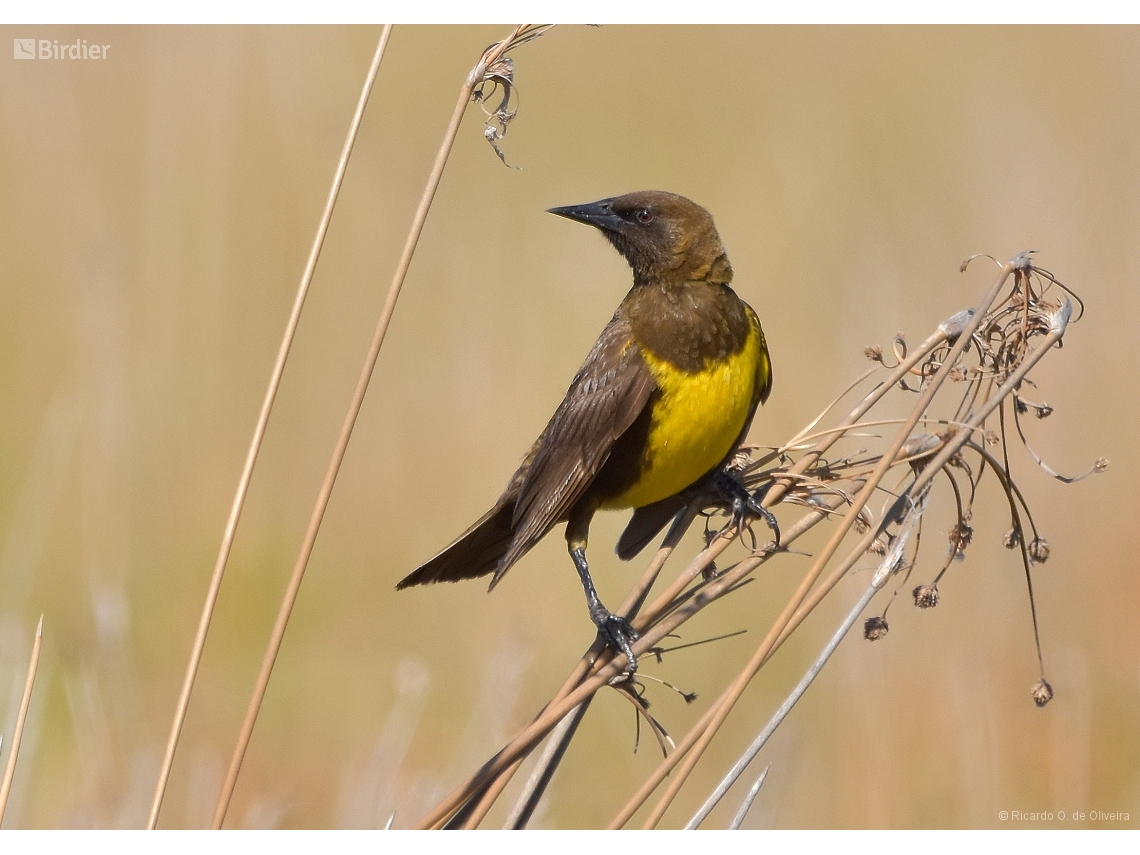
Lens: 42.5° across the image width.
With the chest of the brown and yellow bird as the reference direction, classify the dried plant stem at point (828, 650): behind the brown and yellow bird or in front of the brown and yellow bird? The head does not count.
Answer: in front

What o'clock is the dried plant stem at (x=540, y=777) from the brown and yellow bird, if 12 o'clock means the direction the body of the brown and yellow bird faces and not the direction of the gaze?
The dried plant stem is roughly at 4 o'clock from the brown and yellow bird.

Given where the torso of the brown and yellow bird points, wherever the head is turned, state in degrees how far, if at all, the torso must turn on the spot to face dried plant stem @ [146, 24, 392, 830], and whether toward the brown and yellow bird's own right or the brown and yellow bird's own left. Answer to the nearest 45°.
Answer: approximately 90° to the brown and yellow bird's own right

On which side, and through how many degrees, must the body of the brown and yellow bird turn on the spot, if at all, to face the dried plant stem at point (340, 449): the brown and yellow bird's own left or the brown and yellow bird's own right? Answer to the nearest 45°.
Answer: approximately 90° to the brown and yellow bird's own right

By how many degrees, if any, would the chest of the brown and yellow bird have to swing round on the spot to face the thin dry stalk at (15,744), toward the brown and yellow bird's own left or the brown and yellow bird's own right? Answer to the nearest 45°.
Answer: approximately 90° to the brown and yellow bird's own right

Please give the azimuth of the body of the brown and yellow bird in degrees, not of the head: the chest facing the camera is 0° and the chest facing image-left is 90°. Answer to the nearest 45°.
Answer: approximately 315°
